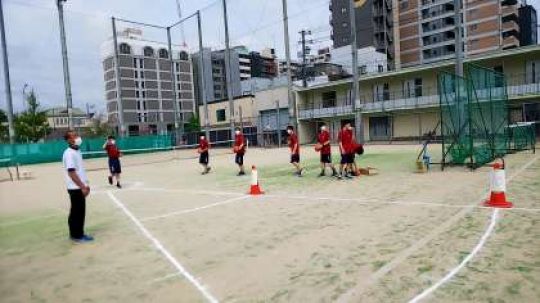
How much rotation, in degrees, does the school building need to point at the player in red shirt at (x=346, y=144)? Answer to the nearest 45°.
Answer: approximately 45° to its left

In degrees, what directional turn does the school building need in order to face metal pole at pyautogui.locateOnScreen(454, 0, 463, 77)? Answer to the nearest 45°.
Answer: approximately 45° to its left

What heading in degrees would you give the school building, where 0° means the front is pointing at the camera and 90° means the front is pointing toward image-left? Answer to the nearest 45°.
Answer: approximately 45°

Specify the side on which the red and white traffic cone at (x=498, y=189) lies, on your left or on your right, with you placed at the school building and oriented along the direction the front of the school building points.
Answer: on your left
